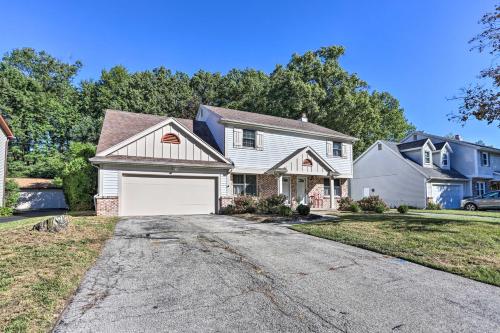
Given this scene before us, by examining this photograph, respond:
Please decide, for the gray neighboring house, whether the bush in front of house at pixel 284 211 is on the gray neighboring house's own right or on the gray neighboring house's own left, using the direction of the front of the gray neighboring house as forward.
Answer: on the gray neighboring house's own right

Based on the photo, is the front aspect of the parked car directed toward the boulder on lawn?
no

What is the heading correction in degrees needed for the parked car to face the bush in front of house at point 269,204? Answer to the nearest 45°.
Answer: approximately 45° to its left

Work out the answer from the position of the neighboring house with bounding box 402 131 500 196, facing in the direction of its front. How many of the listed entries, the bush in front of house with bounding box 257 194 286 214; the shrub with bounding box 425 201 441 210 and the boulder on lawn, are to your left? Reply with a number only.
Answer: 0

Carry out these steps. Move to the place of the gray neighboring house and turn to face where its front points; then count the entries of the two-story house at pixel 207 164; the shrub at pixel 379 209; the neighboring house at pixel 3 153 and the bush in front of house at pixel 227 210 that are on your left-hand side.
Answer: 0

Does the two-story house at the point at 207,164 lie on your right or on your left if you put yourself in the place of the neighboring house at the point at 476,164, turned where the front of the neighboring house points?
on your right

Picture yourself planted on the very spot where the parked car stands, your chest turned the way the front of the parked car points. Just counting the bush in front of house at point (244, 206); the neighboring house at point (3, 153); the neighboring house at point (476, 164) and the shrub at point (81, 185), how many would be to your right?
1

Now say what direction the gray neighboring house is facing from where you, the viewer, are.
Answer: facing the viewer and to the right of the viewer

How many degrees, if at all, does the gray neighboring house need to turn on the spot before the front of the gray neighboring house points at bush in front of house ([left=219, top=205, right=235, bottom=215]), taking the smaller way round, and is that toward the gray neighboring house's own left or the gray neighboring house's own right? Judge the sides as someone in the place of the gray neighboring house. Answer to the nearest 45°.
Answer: approximately 90° to the gray neighboring house's own right

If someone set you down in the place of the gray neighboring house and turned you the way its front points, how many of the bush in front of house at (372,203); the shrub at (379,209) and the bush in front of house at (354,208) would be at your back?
0

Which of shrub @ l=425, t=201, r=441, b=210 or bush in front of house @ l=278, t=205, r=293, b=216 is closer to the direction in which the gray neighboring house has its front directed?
the shrub

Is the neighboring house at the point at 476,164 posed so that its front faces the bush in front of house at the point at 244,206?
no

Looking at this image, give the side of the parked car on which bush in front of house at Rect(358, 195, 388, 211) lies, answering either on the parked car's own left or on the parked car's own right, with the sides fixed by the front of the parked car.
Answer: on the parked car's own left

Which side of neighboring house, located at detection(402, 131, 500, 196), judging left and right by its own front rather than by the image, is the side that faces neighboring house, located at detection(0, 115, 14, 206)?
right

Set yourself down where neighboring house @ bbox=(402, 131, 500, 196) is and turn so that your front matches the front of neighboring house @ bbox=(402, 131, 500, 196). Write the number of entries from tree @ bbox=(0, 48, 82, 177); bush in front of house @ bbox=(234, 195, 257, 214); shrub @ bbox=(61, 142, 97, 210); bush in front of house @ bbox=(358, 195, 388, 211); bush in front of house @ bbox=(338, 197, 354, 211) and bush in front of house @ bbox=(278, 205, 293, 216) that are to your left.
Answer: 0
